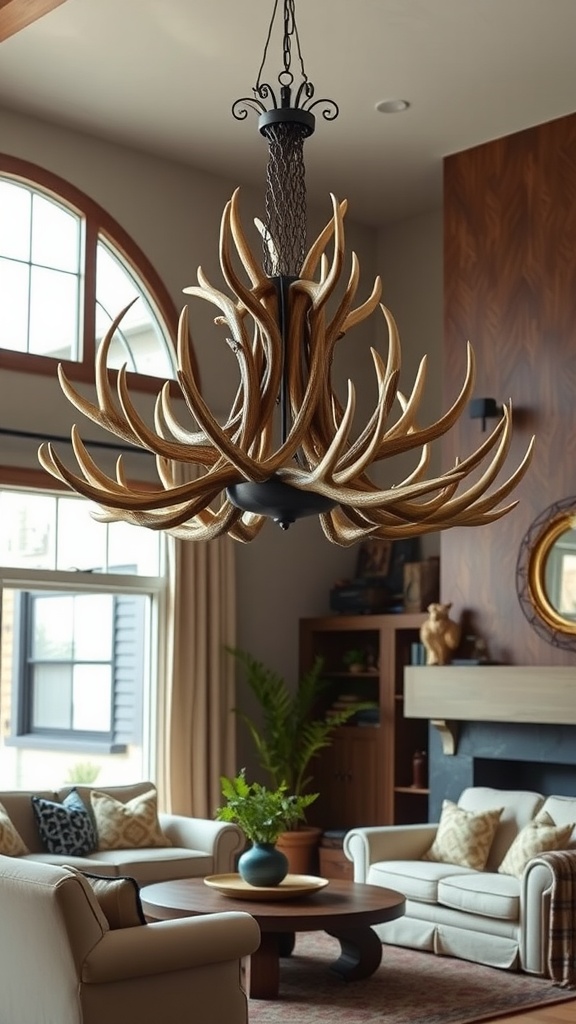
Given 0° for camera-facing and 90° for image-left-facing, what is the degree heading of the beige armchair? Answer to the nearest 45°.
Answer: approximately 225°

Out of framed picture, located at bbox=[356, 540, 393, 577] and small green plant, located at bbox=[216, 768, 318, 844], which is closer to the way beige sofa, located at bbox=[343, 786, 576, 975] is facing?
the small green plant

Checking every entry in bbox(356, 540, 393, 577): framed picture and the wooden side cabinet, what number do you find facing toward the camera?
2

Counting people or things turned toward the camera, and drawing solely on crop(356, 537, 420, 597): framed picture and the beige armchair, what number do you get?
1

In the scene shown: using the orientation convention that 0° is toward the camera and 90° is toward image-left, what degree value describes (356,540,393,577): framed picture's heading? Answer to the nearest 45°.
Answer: approximately 0°
